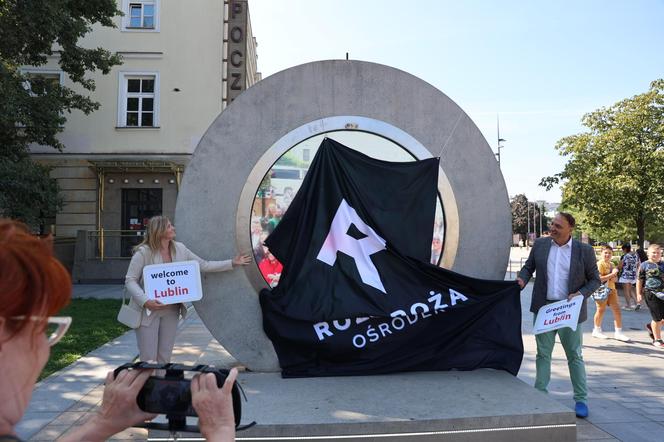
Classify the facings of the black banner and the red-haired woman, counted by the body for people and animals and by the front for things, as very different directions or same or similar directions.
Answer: very different directions

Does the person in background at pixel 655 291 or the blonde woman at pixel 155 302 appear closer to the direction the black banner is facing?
the blonde woman

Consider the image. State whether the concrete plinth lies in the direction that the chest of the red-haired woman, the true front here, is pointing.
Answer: yes

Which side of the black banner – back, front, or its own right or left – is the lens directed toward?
front

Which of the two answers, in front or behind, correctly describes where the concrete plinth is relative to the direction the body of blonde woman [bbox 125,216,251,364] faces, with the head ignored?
in front

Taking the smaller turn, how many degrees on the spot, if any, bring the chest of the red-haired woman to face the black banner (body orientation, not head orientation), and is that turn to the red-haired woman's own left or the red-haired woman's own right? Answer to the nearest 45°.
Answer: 0° — they already face it

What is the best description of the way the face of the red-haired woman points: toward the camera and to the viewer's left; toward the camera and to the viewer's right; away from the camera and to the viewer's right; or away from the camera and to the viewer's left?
away from the camera and to the viewer's right

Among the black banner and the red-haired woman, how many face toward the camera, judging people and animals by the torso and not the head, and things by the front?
1

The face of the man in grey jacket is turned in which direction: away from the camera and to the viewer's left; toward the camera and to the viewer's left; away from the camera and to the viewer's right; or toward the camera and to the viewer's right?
toward the camera and to the viewer's left

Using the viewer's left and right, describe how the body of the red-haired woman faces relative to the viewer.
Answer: facing away from the viewer and to the right of the viewer

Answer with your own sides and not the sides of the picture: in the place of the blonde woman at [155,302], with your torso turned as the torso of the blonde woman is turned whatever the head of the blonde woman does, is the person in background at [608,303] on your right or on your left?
on your left
